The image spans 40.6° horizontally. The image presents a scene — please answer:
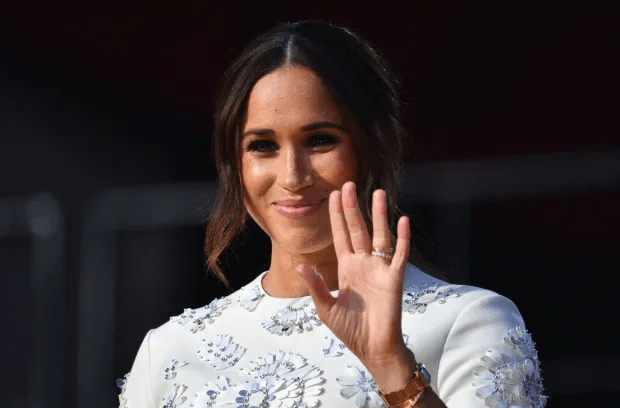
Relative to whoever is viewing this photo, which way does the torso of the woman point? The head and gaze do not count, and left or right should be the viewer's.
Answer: facing the viewer
